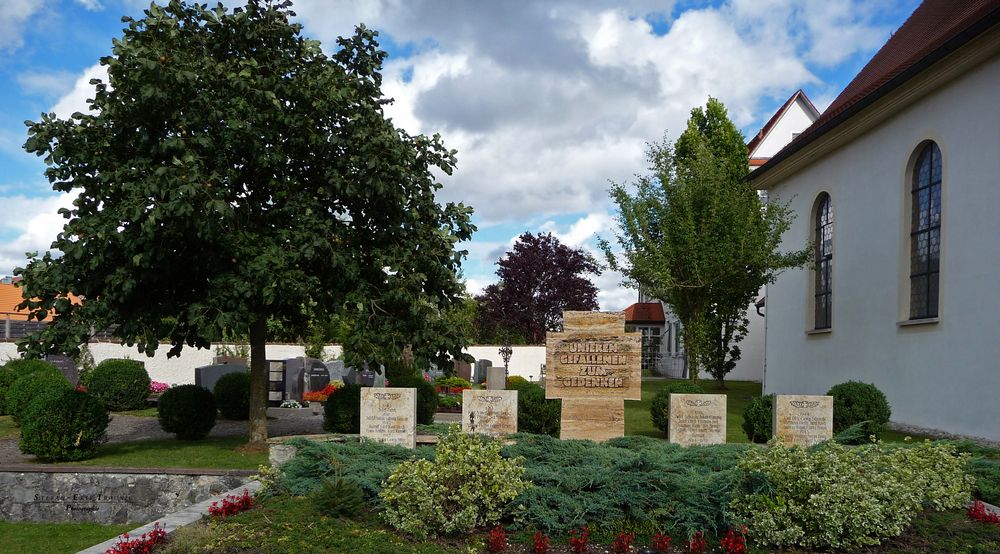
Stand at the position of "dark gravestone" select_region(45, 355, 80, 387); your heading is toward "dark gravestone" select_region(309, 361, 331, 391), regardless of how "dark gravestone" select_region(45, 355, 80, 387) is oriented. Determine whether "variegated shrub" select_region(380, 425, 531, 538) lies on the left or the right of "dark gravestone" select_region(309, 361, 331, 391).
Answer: right

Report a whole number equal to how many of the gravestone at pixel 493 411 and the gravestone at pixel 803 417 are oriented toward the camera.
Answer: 2

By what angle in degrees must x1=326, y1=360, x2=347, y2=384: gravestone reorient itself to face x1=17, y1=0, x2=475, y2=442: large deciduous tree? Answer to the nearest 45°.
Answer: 0° — it already faces it

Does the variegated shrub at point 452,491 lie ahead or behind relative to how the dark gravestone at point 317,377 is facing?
ahead

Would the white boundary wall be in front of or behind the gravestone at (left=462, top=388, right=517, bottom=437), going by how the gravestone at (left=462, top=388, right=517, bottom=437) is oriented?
behind
